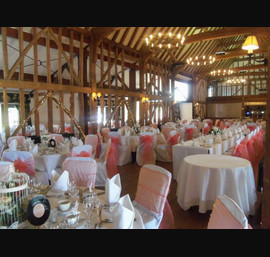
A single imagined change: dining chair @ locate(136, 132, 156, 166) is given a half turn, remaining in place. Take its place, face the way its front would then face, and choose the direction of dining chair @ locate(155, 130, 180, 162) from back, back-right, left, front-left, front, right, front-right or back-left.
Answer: back-left

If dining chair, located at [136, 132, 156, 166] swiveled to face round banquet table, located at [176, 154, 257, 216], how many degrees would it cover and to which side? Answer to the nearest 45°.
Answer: approximately 180°

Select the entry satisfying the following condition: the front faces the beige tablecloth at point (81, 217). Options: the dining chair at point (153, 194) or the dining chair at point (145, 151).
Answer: the dining chair at point (153, 194)

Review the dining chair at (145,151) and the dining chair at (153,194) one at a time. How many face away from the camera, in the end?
1

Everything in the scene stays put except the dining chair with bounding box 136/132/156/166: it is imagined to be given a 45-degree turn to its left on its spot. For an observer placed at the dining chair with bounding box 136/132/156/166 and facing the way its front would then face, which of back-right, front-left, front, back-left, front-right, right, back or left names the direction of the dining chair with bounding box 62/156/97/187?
back-left

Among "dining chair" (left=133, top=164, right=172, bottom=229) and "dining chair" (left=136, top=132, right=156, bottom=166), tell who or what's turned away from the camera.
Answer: "dining chair" (left=136, top=132, right=156, bottom=166)

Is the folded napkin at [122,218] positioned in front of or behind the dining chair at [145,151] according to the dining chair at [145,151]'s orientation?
behind

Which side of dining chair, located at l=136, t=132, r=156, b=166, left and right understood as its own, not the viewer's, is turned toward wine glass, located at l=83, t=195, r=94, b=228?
back

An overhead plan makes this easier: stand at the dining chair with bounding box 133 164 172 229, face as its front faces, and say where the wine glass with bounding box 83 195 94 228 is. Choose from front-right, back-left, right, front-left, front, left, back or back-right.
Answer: front

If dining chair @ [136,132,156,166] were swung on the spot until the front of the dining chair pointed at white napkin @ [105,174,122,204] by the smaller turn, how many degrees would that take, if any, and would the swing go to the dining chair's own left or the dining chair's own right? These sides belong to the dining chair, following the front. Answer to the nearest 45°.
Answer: approximately 180°

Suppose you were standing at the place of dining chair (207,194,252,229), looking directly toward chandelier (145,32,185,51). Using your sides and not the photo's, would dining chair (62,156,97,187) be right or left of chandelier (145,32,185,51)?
left

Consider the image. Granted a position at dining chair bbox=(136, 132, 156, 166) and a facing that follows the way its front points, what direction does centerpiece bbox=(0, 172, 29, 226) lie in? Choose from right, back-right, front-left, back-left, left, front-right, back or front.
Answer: back

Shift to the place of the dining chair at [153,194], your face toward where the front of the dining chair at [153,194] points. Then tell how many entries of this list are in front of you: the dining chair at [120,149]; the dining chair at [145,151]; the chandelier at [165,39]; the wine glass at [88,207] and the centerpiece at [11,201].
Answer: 2

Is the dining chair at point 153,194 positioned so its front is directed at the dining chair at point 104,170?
no

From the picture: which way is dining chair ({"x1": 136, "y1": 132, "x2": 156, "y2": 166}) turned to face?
away from the camera

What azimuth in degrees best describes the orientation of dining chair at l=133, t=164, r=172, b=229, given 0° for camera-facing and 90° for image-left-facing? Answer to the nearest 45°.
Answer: approximately 45°

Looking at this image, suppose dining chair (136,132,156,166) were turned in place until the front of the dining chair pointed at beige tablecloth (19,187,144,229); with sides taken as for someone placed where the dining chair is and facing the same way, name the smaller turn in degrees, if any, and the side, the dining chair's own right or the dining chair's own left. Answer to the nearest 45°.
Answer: approximately 180°
